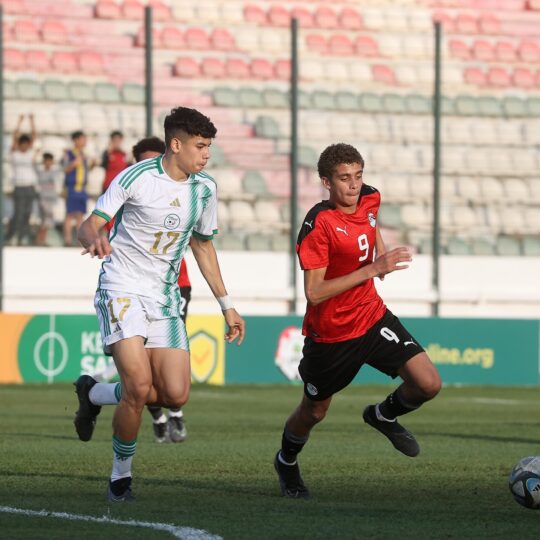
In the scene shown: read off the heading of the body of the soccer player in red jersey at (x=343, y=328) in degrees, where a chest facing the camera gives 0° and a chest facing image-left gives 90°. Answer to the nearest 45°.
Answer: approximately 315°

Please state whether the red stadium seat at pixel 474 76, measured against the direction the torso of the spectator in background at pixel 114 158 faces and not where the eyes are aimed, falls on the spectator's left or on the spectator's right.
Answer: on the spectator's left

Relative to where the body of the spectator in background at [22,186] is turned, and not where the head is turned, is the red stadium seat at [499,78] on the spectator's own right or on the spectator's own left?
on the spectator's own left

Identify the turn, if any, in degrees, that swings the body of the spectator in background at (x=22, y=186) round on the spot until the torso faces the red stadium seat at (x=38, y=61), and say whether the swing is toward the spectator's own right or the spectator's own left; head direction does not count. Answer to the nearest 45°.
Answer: approximately 180°

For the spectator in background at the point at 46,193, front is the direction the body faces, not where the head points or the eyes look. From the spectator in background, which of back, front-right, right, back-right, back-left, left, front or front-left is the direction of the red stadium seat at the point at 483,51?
back-left

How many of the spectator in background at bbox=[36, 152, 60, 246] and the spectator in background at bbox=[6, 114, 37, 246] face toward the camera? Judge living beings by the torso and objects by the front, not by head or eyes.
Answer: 2

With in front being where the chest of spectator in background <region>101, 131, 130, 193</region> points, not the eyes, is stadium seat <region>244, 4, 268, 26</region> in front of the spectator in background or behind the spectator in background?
behind

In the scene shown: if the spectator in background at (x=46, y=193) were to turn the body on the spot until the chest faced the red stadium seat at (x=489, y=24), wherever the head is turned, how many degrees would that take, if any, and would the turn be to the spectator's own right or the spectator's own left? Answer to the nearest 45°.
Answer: approximately 135° to the spectator's own left

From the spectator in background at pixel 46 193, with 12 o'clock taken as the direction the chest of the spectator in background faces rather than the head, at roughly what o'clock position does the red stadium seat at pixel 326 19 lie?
The red stadium seat is roughly at 7 o'clock from the spectator in background.

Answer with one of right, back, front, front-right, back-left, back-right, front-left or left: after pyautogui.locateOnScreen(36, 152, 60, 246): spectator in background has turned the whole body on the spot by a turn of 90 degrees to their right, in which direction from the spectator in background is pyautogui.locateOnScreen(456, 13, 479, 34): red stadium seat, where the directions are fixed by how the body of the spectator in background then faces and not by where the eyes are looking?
back-right
